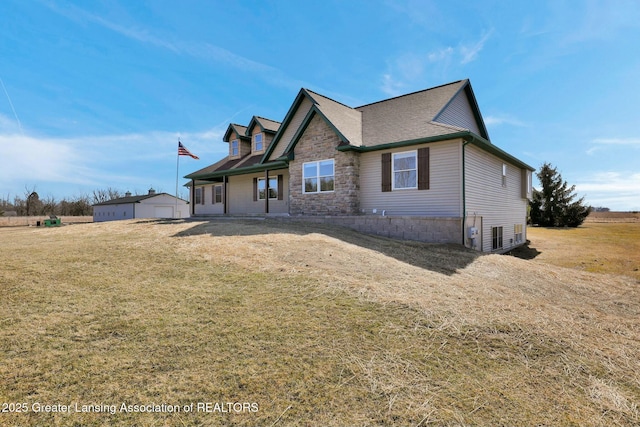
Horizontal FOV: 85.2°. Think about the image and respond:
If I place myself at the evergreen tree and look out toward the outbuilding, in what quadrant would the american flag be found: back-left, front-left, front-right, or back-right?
front-left

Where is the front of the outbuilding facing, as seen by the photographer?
facing the viewer and to the right of the viewer

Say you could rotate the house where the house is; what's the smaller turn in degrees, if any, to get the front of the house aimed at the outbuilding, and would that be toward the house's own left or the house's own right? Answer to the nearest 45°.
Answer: approximately 90° to the house's own right

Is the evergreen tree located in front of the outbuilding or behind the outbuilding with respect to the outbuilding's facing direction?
in front

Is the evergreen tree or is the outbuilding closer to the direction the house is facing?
the outbuilding

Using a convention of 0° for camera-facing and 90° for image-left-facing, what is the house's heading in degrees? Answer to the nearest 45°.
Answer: approximately 45°

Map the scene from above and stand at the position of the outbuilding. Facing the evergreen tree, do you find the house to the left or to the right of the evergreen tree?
right

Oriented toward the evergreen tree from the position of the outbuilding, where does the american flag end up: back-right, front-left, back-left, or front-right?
front-right

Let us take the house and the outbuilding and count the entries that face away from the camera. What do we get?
0

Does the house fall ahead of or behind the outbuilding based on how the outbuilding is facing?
ahead

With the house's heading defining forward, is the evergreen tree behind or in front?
behind
